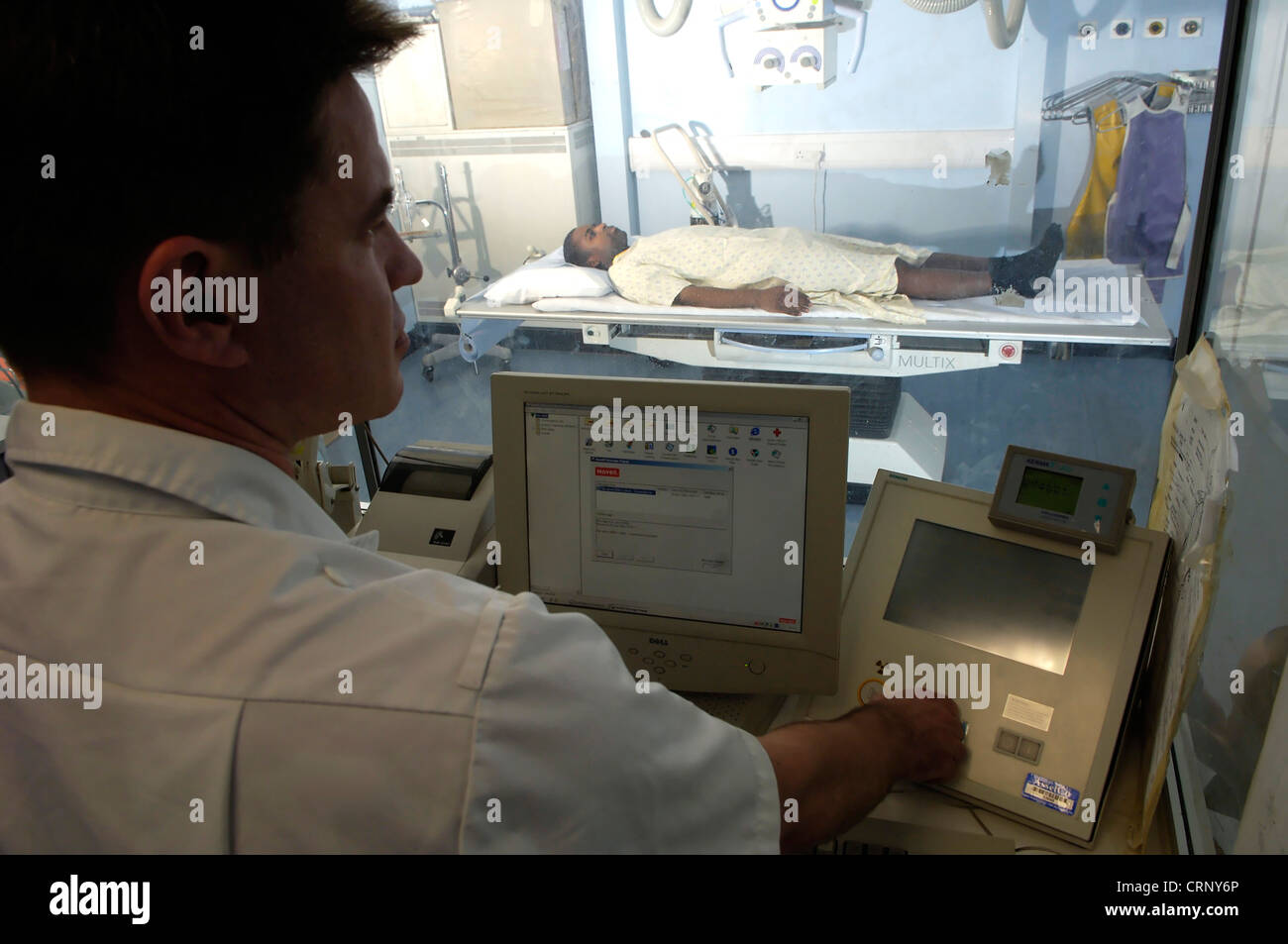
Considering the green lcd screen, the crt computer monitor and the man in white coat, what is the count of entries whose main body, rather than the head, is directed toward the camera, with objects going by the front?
2

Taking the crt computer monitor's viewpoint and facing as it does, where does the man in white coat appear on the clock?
The man in white coat is roughly at 1 o'clock from the crt computer monitor.

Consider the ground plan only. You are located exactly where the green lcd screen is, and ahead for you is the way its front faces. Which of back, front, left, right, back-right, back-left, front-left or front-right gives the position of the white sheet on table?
back

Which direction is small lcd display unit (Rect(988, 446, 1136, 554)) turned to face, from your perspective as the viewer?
facing the viewer

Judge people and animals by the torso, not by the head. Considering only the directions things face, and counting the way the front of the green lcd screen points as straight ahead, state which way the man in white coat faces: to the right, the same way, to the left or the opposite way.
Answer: the opposite way

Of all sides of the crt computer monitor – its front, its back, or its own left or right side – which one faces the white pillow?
back

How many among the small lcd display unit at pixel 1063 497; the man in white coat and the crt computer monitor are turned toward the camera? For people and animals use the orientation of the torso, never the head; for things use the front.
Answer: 2

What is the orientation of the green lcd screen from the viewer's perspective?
toward the camera

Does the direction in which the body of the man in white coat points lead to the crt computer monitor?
yes

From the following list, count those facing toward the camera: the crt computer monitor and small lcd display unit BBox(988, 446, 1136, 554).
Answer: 2

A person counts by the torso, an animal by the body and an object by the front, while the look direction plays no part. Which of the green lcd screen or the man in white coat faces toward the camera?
the green lcd screen

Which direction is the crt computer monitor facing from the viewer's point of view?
toward the camera

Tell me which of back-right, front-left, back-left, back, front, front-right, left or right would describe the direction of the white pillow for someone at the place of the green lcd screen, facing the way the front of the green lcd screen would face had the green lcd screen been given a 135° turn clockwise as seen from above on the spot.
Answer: front
